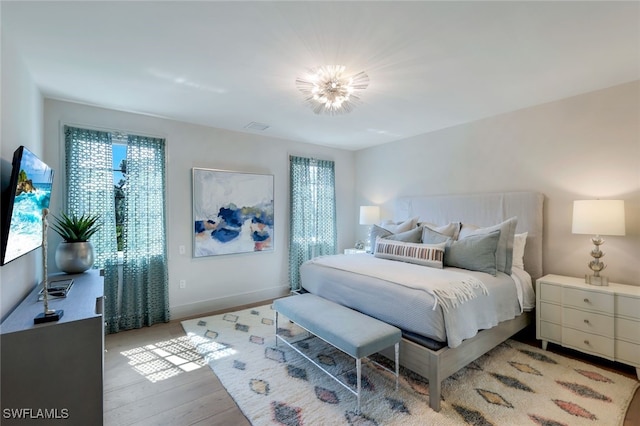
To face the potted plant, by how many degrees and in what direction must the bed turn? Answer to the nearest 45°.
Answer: approximately 45° to its right

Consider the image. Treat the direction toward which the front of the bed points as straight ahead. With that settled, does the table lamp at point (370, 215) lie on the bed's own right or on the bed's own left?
on the bed's own right

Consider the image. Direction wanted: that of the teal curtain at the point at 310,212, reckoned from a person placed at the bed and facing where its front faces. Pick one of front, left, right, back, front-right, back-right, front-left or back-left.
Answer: right

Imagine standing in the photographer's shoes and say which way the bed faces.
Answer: facing the viewer and to the left of the viewer

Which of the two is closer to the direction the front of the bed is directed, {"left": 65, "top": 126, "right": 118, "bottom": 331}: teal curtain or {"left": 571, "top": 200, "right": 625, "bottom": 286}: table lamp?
the teal curtain

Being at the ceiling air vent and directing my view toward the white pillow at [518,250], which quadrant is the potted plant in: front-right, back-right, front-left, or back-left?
back-right

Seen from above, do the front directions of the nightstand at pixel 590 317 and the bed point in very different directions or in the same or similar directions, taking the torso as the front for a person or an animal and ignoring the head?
same or similar directions

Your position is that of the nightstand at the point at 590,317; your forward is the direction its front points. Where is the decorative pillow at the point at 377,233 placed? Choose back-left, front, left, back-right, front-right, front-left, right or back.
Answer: front-right

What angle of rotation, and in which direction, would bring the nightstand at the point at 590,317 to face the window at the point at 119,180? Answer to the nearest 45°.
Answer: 0° — it already faces it

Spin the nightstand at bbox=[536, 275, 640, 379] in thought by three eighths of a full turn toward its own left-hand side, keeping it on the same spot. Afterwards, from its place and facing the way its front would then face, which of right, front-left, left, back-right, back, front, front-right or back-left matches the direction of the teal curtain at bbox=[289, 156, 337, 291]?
back

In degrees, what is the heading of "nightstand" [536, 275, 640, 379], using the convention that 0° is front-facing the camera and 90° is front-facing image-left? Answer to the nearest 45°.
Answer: approximately 45°

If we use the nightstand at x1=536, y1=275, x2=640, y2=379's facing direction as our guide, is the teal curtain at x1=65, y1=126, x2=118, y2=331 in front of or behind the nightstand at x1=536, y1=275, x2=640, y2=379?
in front

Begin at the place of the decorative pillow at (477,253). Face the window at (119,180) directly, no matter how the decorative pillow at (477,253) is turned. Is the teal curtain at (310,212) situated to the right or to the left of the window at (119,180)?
right
